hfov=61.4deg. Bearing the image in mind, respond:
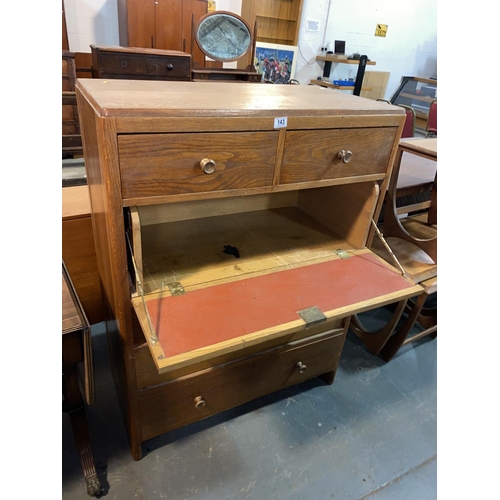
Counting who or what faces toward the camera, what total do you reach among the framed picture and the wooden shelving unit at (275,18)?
2

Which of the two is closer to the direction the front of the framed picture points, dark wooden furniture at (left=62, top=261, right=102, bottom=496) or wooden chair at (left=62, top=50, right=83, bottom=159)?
the dark wooden furniture

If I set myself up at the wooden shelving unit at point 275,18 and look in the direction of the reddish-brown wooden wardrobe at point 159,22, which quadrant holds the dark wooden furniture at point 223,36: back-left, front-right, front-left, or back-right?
front-left

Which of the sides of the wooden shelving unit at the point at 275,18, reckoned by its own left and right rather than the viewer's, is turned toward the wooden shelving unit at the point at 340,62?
left

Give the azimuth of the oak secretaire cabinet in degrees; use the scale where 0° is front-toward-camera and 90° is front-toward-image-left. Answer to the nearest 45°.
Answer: approximately 315°

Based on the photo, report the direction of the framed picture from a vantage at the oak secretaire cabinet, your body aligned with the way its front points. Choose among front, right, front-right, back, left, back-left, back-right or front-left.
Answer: back-left

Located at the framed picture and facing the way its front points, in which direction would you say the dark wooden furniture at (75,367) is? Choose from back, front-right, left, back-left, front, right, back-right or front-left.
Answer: front

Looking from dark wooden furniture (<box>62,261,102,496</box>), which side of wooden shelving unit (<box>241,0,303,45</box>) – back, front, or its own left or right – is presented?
front

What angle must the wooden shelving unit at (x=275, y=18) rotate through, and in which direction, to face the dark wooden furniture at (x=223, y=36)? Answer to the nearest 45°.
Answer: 0° — it already faces it

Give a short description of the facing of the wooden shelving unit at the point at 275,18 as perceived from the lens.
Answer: facing the viewer

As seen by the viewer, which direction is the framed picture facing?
toward the camera

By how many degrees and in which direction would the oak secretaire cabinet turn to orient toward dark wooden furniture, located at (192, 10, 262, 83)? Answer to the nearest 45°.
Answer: approximately 135° to its left

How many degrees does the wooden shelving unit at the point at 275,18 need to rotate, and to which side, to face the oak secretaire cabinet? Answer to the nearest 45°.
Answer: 0° — it already faces it
